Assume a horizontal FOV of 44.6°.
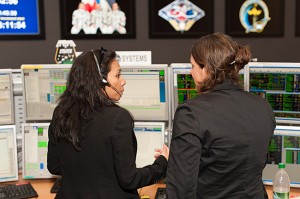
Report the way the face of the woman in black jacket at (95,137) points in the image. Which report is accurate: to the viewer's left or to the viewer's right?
to the viewer's right

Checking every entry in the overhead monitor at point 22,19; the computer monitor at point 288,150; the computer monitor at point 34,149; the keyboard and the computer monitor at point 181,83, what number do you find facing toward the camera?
5

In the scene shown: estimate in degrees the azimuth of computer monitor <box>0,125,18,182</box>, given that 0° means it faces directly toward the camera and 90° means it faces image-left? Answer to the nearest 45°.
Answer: approximately 315°

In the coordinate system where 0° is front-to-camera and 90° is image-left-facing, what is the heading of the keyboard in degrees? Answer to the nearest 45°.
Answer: approximately 0°

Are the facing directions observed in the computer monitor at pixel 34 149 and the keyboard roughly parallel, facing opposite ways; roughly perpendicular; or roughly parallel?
roughly parallel

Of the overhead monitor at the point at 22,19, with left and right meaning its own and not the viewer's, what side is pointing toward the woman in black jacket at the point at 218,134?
front

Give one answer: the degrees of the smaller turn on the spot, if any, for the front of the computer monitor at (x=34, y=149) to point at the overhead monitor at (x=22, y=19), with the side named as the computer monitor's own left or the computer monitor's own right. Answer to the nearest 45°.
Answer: approximately 180°

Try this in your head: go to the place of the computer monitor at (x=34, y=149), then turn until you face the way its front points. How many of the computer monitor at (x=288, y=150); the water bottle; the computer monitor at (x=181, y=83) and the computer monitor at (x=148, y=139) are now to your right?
0

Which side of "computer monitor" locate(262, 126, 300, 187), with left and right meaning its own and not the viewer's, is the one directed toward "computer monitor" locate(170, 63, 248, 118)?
right

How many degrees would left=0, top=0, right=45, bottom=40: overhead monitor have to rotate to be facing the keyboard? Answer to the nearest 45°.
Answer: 0° — it already faces it

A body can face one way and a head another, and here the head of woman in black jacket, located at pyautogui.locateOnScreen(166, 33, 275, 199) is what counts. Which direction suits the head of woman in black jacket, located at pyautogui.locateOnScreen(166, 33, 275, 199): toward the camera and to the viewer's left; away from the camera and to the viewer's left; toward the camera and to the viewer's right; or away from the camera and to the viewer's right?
away from the camera and to the viewer's left

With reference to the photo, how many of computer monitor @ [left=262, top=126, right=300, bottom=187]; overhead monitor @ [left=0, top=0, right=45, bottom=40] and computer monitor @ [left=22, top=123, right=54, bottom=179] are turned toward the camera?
3

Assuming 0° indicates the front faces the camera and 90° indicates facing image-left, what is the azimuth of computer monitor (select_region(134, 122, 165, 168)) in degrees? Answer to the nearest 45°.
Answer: approximately 0°

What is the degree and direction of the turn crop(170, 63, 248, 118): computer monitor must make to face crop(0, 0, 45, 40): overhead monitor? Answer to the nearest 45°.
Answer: approximately 135° to its right

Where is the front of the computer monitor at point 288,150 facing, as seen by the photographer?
facing the viewer

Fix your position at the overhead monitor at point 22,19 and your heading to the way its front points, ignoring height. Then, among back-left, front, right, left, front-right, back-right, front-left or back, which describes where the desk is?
front

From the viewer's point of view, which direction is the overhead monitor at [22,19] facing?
toward the camera

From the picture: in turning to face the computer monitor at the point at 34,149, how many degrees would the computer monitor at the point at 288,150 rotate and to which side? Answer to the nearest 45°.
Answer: approximately 90° to its right
